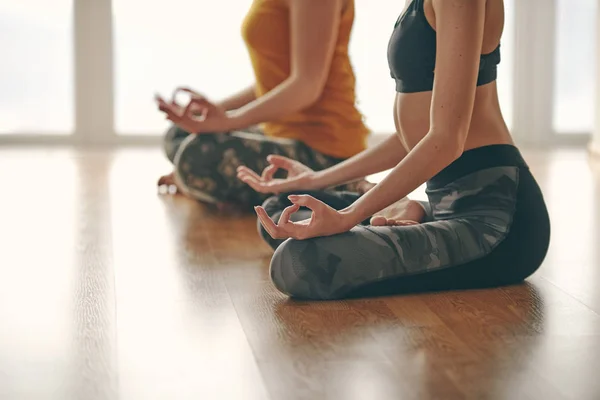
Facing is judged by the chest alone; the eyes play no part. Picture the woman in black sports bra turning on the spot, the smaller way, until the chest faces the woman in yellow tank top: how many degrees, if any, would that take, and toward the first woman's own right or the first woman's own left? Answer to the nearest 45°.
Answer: approximately 90° to the first woman's own right

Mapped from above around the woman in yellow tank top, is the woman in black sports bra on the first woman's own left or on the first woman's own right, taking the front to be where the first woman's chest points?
on the first woman's own left

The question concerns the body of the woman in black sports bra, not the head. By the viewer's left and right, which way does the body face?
facing to the left of the viewer

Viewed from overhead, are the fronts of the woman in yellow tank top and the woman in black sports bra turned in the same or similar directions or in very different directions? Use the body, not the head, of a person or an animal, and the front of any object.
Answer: same or similar directions

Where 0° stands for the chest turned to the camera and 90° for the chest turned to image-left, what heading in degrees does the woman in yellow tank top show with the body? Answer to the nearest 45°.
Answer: approximately 90°

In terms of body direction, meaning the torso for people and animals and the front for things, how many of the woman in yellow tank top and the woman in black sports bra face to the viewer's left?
2
